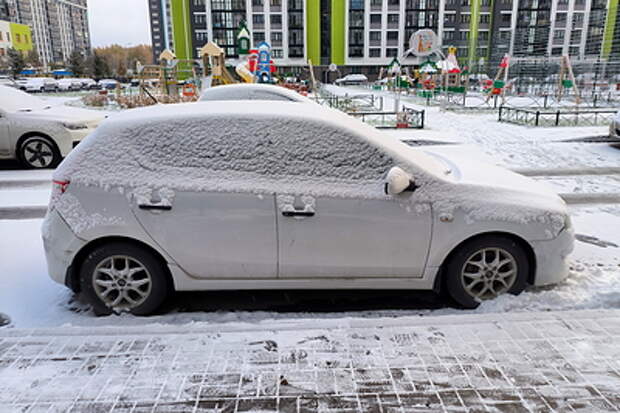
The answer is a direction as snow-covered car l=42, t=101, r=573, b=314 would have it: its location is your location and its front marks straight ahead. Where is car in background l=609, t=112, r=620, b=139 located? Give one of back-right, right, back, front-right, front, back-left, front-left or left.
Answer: front-left

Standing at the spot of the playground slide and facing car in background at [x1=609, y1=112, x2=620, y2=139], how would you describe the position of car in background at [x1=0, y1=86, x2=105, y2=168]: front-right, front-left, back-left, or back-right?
front-right

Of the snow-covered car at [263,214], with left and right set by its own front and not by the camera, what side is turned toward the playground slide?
left

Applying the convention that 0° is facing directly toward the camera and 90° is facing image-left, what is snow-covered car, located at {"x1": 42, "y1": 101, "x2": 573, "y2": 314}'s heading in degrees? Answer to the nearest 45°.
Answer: approximately 270°

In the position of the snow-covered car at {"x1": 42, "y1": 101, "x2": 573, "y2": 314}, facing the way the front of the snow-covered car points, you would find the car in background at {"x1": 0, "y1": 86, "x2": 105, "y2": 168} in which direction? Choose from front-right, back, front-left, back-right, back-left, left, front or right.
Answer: back-left

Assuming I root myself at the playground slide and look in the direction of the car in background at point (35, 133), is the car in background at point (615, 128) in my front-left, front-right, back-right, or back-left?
front-left

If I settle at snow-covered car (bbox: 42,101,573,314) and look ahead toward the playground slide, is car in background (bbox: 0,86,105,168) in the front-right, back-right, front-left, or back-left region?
front-left

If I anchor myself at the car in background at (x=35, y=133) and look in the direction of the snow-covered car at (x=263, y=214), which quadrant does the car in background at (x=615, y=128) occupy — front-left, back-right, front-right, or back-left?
front-left

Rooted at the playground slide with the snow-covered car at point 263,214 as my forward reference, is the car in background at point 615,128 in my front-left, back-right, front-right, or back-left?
front-left

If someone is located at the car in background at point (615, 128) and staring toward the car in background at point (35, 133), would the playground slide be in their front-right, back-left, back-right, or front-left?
front-right
